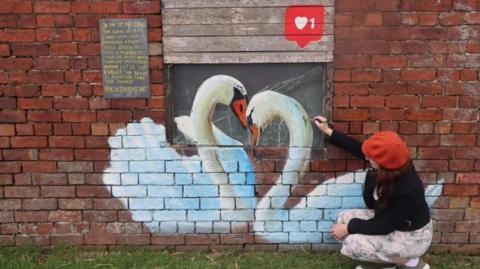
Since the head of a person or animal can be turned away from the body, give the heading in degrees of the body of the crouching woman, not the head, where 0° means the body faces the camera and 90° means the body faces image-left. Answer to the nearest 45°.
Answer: approximately 90°

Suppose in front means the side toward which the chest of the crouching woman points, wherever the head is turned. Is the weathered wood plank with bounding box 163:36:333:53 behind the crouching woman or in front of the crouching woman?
in front

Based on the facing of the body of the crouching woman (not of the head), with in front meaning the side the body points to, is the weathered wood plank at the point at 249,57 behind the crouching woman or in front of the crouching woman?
in front

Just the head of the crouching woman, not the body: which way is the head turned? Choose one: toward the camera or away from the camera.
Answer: away from the camera
